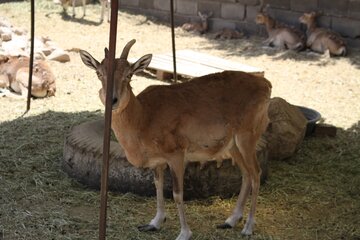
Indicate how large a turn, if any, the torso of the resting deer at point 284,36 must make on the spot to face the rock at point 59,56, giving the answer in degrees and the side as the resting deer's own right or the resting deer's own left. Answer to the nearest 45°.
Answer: approximately 45° to the resting deer's own left

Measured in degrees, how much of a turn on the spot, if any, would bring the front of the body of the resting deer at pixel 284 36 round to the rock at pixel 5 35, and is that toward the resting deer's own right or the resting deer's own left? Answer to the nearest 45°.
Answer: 0° — it already faces it

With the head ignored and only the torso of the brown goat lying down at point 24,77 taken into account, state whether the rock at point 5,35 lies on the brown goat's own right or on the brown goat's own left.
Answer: on the brown goat's own right

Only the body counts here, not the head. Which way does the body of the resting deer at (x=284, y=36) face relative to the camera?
to the viewer's left

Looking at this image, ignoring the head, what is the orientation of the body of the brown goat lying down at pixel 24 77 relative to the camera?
to the viewer's left
